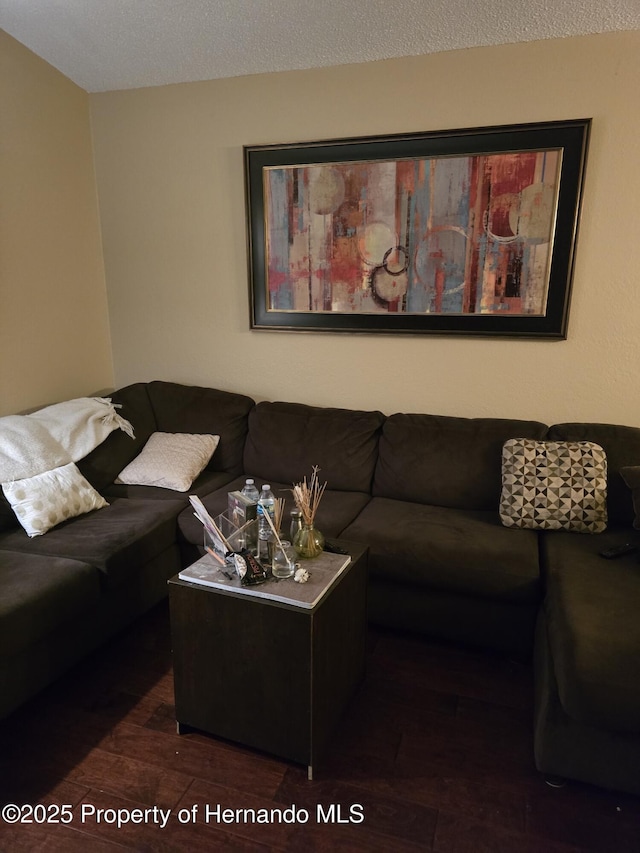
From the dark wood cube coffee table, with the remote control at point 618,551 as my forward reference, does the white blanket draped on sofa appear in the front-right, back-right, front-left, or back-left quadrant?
back-left

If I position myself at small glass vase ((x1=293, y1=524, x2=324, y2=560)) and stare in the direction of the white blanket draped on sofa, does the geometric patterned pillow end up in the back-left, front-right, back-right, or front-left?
back-right

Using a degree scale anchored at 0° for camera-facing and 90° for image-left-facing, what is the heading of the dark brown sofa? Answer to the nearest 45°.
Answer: approximately 0°
